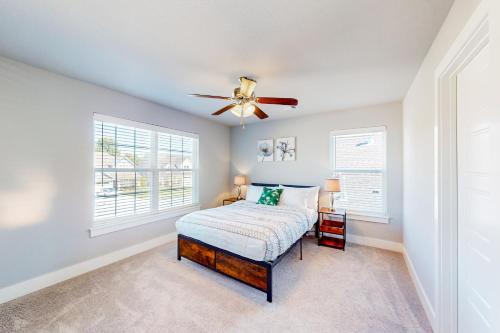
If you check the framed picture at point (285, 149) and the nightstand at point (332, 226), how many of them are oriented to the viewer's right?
0

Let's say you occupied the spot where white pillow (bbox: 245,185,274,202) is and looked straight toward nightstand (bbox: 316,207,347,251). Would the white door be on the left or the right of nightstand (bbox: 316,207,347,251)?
right

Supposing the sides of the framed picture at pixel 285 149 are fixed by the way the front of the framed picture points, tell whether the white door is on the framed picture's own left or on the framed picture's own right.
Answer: on the framed picture's own left

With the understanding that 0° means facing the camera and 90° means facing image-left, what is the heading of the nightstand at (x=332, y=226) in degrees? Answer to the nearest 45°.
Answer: approximately 45°
